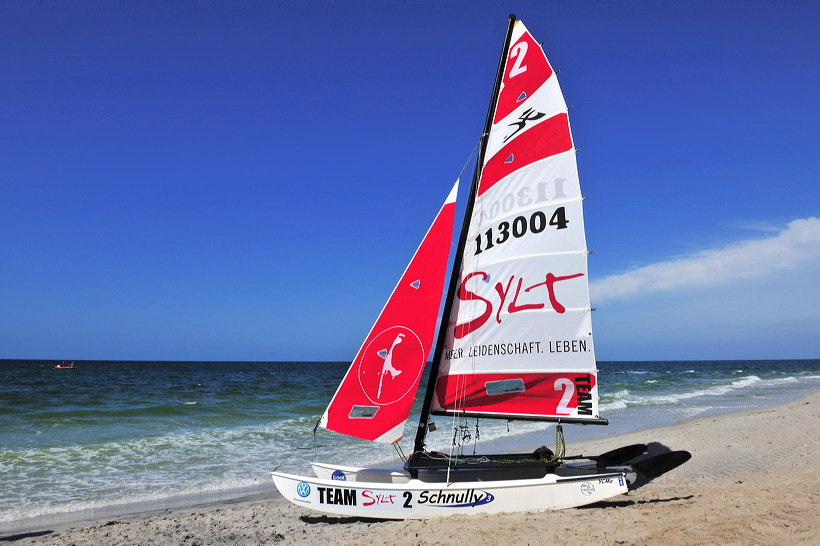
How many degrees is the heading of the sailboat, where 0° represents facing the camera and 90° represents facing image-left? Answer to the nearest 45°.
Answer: approximately 90°
